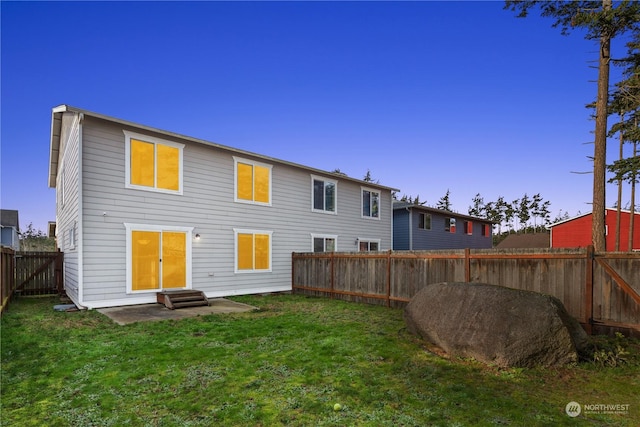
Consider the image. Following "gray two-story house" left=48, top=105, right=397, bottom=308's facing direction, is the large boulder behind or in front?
behind

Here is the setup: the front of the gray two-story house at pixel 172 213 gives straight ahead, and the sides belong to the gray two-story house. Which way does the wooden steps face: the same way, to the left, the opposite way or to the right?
the opposite way

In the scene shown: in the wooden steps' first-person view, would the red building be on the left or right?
on its left

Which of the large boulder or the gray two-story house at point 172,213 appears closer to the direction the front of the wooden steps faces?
the large boulder

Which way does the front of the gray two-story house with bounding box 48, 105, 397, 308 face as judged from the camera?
facing away from the viewer and to the left of the viewer

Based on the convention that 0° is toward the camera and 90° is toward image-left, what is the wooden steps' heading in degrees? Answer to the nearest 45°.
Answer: approximately 315°
